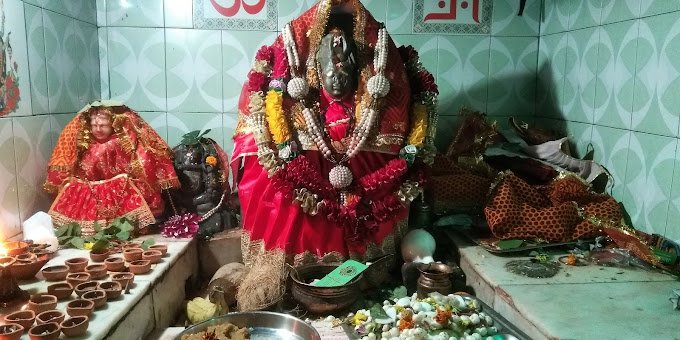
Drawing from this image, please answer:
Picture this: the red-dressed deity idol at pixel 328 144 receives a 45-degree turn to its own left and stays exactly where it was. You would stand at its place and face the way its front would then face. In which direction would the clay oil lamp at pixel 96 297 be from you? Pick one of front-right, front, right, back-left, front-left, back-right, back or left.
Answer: right

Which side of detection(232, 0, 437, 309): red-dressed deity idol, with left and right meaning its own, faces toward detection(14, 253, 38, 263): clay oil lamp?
right

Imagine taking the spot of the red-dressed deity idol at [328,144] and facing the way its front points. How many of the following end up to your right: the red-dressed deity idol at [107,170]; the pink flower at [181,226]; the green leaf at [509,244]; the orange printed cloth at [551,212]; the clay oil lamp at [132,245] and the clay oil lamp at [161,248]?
4

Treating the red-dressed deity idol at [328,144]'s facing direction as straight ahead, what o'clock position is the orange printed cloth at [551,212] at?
The orange printed cloth is roughly at 9 o'clock from the red-dressed deity idol.

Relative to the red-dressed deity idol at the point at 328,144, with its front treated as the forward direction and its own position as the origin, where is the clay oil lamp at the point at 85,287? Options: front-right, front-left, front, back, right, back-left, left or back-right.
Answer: front-right

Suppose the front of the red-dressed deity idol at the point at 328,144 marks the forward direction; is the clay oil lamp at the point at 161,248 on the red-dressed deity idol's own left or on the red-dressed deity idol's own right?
on the red-dressed deity idol's own right

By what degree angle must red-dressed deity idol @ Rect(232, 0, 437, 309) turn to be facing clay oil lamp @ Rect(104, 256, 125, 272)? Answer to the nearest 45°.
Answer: approximately 45° to its right

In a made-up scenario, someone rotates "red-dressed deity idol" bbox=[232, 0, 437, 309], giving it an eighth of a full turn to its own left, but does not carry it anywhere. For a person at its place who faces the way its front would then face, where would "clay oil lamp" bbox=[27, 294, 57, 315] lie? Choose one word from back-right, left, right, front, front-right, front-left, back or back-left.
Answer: right

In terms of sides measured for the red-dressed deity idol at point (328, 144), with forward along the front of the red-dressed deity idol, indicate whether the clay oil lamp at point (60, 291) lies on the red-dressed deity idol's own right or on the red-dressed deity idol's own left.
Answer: on the red-dressed deity idol's own right

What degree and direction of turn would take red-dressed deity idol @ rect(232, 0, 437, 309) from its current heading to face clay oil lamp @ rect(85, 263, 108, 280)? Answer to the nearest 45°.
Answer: approximately 45° to its right

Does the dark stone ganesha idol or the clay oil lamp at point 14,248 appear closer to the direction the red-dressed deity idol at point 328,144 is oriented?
the clay oil lamp

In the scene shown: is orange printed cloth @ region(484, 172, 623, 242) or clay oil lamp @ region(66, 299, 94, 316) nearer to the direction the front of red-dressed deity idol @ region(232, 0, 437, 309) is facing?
the clay oil lamp

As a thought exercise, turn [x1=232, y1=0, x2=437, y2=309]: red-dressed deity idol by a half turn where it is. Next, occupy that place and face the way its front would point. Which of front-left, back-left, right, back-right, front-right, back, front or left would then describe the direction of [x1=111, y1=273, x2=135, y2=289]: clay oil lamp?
back-left

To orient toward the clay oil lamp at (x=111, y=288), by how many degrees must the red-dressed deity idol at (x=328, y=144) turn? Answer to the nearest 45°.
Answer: approximately 45° to its right

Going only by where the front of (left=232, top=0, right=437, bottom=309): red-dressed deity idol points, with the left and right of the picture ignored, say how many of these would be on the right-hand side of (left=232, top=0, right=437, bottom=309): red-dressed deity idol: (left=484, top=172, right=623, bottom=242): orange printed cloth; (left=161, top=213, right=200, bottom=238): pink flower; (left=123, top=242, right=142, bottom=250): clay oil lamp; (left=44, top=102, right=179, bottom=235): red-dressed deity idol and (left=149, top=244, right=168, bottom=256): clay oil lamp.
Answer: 4

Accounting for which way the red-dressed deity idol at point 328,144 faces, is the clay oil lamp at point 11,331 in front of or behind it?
in front

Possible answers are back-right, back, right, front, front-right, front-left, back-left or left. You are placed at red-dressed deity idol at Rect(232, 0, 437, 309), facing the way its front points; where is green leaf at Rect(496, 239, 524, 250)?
left

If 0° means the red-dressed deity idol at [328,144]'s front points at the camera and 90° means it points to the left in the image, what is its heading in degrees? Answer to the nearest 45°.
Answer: approximately 0°
